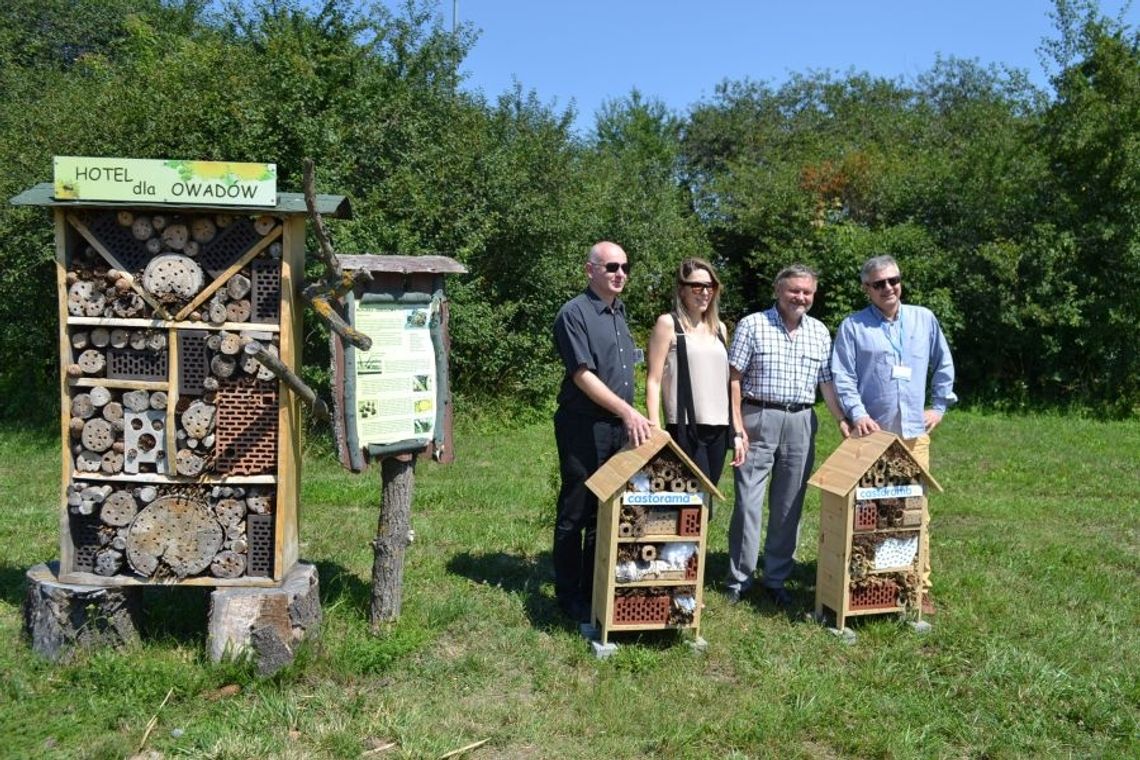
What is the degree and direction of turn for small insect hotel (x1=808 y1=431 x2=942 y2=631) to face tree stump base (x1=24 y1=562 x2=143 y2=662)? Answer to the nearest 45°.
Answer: approximately 90° to its right

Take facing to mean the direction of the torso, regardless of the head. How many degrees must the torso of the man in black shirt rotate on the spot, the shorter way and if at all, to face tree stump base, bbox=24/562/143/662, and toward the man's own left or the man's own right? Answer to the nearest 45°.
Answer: approximately 135° to the man's own right

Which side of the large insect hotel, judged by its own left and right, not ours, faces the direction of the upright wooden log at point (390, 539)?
left

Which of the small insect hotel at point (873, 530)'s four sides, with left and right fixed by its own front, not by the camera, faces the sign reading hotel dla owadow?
right

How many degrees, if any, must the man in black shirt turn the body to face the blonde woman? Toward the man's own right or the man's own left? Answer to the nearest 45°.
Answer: approximately 45° to the man's own left

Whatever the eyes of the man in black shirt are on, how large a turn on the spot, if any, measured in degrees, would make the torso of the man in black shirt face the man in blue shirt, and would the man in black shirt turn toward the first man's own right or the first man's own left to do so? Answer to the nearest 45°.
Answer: approximately 45° to the first man's own left

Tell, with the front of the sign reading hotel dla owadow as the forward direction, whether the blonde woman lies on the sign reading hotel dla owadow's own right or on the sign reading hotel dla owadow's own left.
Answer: on the sign reading hotel dla owadow's own left

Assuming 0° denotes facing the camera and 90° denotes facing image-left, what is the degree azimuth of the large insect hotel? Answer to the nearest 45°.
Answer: approximately 0°
